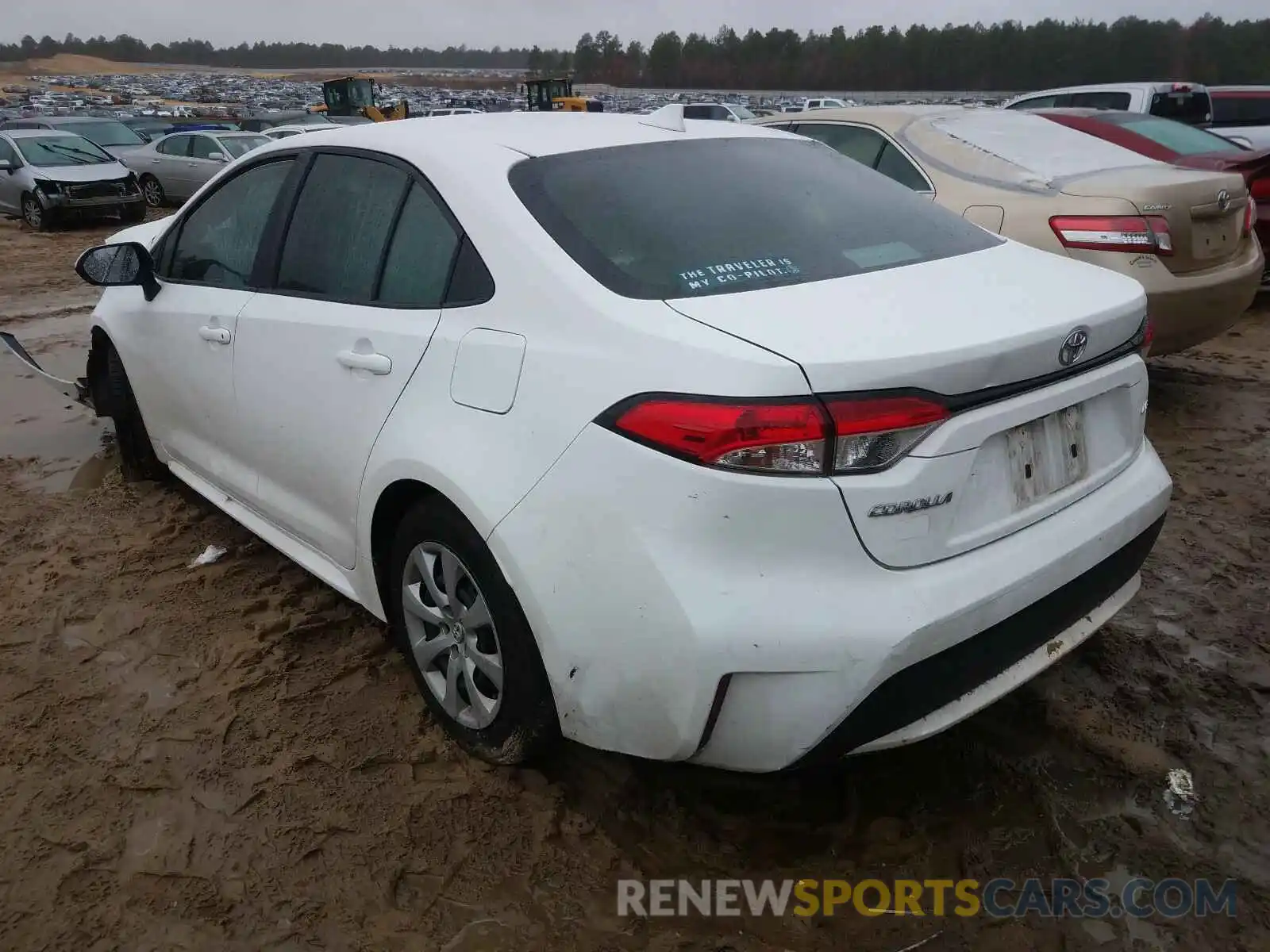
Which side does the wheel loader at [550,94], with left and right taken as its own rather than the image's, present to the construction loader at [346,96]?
front

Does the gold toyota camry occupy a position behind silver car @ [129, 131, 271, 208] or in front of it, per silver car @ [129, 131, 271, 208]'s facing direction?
in front

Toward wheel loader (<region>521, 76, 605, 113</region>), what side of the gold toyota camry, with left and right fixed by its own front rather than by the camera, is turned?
front

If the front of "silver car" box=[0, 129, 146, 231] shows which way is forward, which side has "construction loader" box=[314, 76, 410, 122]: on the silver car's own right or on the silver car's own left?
on the silver car's own left

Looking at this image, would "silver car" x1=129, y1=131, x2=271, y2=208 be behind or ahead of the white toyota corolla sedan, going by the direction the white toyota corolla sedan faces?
ahead

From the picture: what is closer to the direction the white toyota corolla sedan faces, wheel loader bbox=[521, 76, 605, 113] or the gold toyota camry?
the wheel loader

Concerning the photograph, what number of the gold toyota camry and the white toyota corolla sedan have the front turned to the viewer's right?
0

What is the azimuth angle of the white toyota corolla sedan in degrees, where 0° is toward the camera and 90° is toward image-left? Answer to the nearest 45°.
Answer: approximately 135°

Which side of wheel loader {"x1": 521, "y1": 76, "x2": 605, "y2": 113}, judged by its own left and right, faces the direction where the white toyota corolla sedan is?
left

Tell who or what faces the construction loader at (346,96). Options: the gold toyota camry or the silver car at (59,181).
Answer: the gold toyota camry

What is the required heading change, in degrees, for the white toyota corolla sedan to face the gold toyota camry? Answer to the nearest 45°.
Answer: approximately 90° to its right
